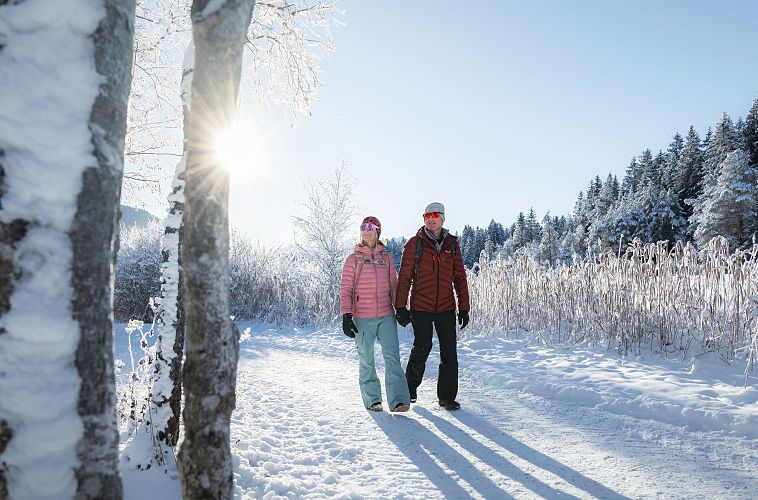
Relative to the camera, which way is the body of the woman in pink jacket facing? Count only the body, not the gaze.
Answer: toward the camera

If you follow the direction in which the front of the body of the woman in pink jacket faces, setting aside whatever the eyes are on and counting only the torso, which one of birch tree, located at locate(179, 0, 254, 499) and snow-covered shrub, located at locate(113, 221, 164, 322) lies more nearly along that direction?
the birch tree

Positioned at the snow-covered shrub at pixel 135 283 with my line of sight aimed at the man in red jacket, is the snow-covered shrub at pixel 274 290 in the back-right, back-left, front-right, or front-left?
front-left

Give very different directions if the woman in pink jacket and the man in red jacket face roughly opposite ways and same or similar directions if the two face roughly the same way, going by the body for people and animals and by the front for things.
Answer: same or similar directions

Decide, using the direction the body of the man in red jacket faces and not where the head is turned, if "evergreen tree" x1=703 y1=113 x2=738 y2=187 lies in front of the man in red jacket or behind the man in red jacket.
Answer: behind

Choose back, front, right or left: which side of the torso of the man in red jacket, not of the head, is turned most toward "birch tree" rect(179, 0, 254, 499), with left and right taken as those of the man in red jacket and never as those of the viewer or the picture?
front

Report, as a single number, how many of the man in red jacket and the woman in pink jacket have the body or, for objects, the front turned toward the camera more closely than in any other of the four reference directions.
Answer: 2

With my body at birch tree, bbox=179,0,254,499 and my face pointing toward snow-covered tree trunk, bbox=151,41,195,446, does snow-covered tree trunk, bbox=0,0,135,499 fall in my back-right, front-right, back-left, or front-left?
back-left

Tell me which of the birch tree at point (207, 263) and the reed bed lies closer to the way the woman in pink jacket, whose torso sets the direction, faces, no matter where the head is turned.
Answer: the birch tree

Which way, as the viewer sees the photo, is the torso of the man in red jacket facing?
toward the camera

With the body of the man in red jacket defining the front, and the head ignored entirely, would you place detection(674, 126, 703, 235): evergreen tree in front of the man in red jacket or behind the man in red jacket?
behind

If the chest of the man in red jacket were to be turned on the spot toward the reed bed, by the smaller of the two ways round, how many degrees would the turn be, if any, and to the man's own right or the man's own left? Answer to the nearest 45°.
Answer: approximately 135° to the man's own left
